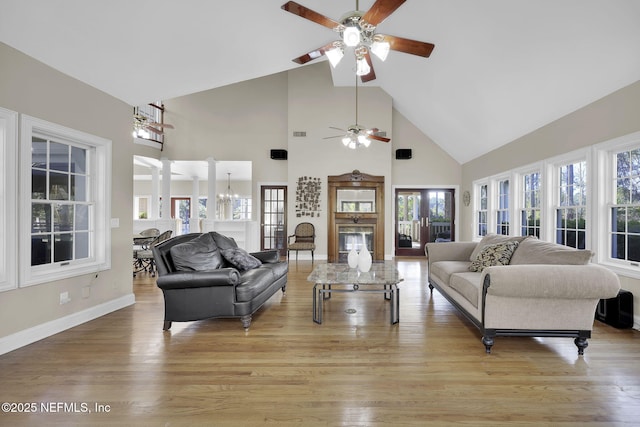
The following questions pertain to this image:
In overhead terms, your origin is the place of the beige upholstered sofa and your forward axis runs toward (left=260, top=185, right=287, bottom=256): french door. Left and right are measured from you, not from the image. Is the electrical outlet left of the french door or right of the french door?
left

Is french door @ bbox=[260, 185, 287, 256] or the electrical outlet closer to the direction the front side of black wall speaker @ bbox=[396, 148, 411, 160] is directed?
the electrical outlet

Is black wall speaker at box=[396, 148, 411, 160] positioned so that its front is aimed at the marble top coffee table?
yes

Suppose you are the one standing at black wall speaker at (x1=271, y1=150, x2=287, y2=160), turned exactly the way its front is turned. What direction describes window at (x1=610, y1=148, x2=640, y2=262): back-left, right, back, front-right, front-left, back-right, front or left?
front-left

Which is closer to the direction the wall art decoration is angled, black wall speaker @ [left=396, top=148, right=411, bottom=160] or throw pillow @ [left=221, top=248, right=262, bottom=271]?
the throw pillow

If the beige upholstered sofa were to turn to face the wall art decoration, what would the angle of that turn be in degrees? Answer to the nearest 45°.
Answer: approximately 90° to its right

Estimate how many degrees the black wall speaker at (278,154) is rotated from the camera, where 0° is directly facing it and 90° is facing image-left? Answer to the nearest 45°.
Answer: approximately 0°

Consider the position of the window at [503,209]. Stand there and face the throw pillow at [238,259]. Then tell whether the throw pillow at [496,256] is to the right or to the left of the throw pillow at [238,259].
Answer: left

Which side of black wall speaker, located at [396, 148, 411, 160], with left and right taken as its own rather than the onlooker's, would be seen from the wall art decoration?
right

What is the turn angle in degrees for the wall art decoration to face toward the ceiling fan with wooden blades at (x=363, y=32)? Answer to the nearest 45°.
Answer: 0° — it already faces it

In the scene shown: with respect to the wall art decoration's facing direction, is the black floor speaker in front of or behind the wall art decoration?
in front

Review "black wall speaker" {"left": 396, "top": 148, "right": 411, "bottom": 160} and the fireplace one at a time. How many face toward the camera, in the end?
2

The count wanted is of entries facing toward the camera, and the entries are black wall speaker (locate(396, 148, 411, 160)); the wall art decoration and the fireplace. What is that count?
3

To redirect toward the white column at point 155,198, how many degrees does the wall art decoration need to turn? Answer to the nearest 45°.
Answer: approximately 90° to its right

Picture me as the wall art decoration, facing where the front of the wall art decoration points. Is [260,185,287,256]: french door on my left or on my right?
on my right
